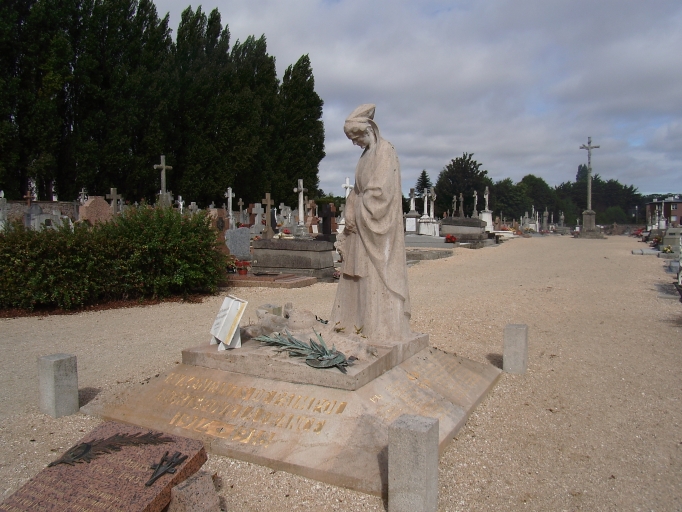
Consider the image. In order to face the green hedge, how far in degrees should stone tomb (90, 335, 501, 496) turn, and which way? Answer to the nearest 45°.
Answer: approximately 90° to its right

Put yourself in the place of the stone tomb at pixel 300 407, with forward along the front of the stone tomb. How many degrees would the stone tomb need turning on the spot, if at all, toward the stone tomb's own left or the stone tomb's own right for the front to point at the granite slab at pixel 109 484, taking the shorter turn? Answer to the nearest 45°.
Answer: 0° — it already faces it

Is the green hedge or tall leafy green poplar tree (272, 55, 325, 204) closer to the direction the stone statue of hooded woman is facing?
the green hedge

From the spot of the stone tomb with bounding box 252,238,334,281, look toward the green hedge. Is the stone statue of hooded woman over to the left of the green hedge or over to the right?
left

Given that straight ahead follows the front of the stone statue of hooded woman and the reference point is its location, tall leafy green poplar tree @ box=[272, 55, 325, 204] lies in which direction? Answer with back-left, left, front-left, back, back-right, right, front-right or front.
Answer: right

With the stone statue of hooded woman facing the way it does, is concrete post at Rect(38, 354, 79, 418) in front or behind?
in front

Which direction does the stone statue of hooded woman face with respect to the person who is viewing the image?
facing to the left of the viewer

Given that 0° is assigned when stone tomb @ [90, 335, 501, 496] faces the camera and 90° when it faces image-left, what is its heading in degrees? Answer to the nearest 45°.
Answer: approximately 45°

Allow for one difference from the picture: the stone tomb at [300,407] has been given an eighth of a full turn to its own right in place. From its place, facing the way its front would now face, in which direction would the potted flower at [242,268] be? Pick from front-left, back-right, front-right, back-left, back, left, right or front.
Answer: right

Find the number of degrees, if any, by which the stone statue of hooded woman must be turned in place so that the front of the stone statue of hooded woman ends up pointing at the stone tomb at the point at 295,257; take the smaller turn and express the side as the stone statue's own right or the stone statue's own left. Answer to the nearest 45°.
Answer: approximately 90° to the stone statue's own right

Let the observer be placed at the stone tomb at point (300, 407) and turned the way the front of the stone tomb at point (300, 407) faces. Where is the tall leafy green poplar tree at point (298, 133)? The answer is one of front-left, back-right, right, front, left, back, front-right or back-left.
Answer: back-right

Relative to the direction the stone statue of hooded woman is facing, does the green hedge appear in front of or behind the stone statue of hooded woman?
in front

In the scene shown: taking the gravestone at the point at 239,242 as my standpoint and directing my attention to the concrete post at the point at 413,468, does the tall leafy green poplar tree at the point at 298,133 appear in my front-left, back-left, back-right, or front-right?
back-left

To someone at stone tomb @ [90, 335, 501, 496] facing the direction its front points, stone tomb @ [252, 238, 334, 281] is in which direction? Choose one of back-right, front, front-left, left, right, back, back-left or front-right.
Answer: back-right
